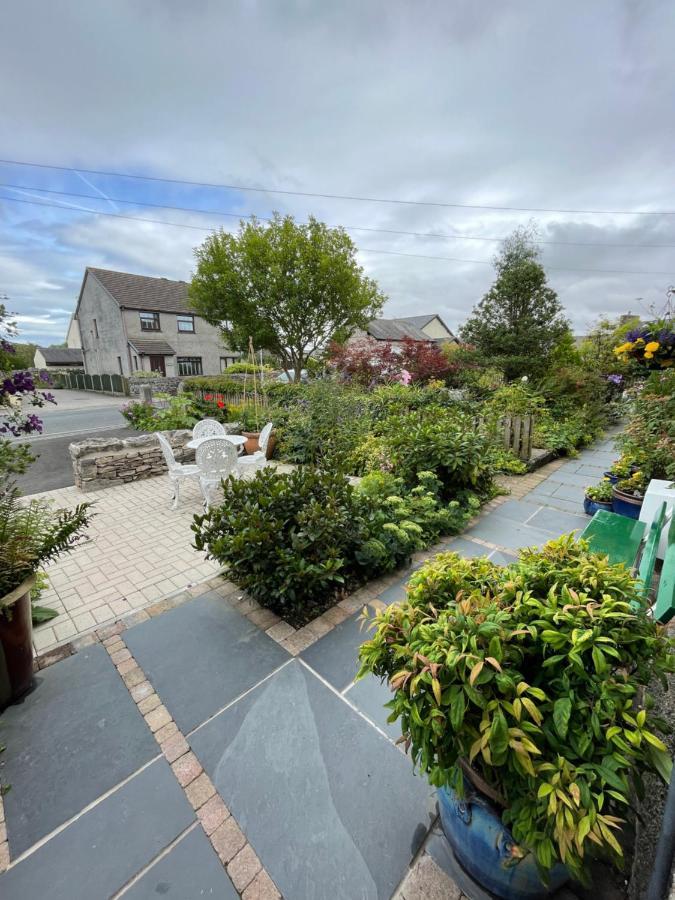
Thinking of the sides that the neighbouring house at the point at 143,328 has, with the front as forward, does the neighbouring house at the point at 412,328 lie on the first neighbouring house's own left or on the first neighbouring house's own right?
on the first neighbouring house's own left

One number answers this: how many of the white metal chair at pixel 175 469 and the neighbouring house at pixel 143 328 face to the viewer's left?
0

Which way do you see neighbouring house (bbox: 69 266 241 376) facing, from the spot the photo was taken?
facing the viewer and to the right of the viewer

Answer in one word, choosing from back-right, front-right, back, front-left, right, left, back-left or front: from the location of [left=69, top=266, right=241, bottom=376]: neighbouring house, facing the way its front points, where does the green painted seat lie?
front-right

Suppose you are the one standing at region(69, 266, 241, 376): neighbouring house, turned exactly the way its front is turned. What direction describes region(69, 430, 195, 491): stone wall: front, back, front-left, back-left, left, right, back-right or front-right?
front-right

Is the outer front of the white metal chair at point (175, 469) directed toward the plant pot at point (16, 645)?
no

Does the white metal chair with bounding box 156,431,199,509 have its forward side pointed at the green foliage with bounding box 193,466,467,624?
no

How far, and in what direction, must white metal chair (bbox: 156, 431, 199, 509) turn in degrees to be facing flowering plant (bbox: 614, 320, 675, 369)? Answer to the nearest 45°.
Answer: approximately 45° to its right

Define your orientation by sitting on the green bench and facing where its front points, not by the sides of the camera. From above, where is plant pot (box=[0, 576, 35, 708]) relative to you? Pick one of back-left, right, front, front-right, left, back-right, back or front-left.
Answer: front-left

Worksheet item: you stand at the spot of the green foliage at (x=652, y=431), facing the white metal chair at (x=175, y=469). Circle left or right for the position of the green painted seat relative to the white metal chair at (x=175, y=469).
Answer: left

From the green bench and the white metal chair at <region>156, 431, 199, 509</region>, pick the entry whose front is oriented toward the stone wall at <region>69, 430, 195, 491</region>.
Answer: the green bench

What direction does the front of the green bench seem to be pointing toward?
to the viewer's left

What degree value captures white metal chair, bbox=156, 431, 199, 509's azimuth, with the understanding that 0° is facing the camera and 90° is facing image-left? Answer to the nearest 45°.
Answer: approximately 270°

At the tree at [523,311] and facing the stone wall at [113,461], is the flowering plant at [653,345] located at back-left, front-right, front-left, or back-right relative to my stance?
front-left
